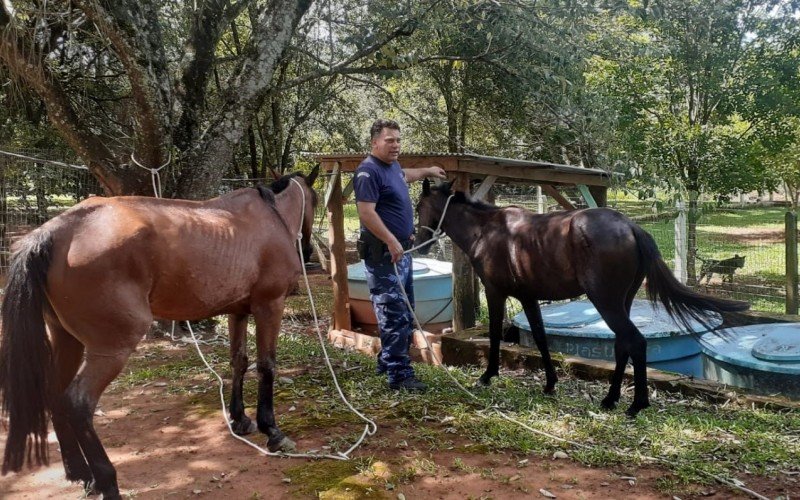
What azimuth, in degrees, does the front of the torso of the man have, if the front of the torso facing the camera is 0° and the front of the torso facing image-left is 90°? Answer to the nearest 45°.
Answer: approximately 315°

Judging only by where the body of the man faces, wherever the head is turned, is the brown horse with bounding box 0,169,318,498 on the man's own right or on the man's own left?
on the man's own right

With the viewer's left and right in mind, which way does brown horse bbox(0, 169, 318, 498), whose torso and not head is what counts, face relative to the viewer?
facing away from the viewer and to the right of the viewer
